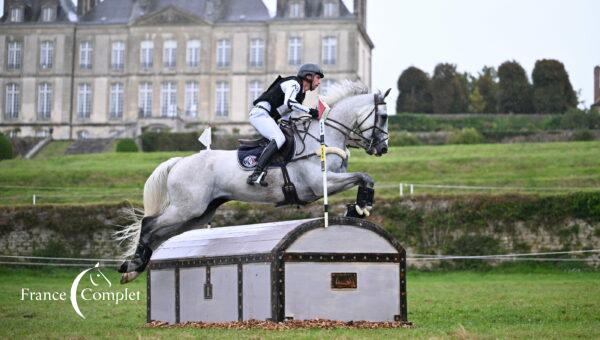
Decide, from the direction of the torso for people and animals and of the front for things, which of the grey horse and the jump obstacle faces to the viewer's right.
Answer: the grey horse

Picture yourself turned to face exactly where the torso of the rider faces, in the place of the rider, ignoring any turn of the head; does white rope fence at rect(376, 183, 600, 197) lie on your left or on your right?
on your left

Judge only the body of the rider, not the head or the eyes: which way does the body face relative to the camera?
to the viewer's right

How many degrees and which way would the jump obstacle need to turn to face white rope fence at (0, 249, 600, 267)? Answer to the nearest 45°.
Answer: approximately 135° to its right

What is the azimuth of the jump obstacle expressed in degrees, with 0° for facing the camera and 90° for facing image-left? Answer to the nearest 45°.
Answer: approximately 45°

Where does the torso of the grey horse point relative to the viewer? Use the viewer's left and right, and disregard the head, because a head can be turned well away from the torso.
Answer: facing to the right of the viewer

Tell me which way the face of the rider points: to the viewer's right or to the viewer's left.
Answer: to the viewer's right
